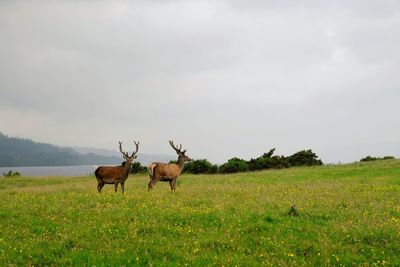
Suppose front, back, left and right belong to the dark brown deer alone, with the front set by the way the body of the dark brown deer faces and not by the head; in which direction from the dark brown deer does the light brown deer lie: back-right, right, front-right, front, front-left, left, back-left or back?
front

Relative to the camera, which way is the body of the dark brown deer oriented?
to the viewer's right

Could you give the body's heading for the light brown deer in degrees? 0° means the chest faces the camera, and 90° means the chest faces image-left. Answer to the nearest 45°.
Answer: approximately 270°

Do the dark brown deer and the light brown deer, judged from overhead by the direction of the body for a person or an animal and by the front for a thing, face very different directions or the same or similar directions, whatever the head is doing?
same or similar directions

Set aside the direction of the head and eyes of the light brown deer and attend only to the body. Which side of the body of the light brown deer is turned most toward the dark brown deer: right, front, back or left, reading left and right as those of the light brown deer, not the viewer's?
back
